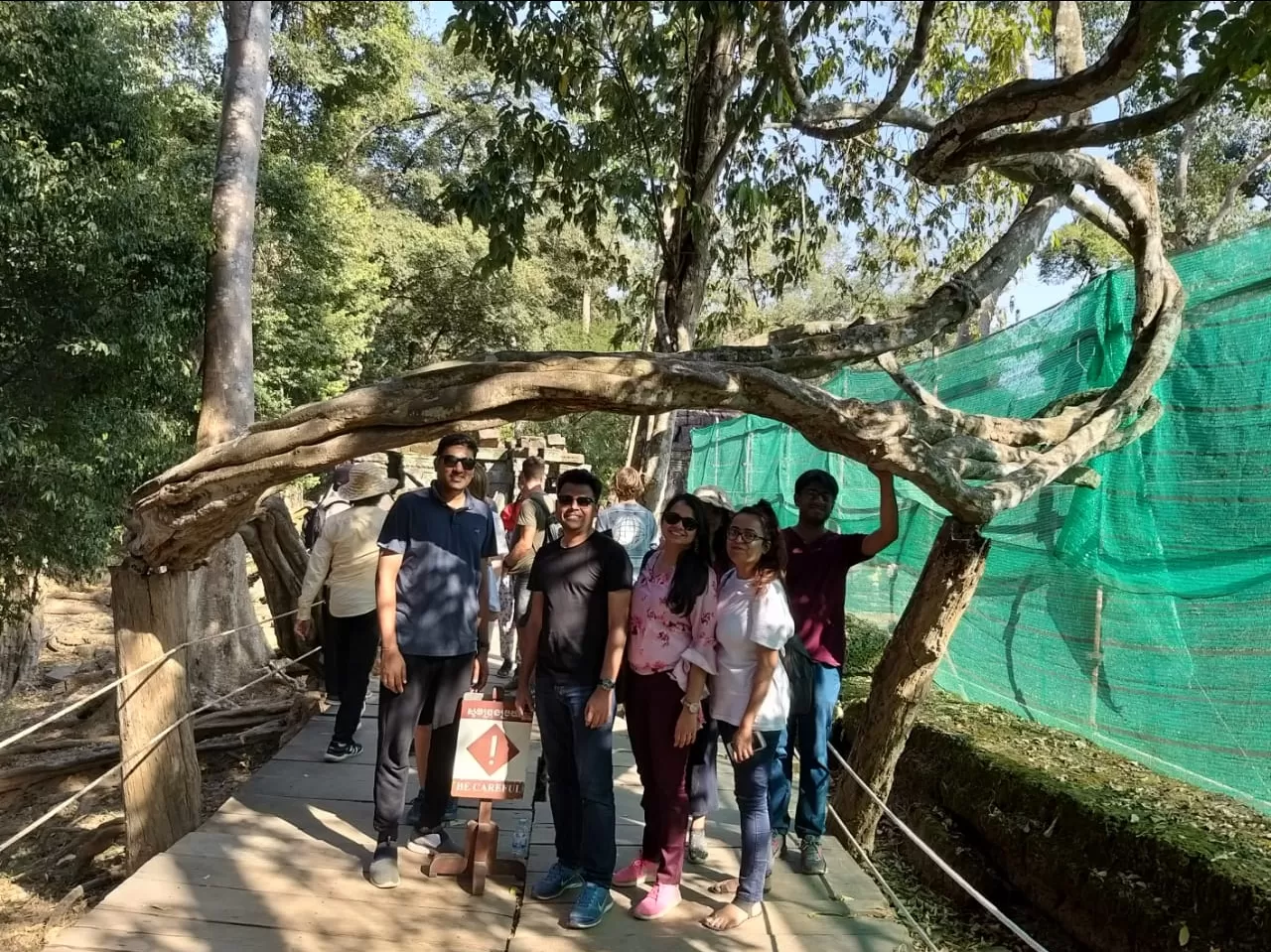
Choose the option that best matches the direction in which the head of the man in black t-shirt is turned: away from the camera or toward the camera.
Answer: toward the camera

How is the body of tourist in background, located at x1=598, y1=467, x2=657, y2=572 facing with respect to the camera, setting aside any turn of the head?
away from the camera

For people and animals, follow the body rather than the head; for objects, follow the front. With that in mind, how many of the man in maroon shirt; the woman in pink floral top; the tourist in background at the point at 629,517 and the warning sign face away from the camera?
1

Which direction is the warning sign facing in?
toward the camera

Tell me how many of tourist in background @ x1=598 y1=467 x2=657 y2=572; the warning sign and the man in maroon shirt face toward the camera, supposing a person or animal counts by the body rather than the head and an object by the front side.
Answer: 2

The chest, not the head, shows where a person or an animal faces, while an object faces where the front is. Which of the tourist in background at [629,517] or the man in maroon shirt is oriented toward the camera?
the man in maroon shirt

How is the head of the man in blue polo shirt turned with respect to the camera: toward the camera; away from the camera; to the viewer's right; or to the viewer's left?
toward the camera

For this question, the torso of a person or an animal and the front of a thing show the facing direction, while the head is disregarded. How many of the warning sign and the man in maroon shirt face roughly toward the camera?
2

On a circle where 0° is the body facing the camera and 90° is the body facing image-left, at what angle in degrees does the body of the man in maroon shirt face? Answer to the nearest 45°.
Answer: approximately 0°

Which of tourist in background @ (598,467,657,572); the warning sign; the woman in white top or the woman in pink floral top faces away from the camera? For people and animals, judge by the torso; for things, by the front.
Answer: the tourist in background

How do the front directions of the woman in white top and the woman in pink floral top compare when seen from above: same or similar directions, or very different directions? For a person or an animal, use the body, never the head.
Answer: same or similar directions

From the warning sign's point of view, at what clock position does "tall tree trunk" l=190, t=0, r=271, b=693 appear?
The tall tree trunk is roughly at 5 o'clock from the warning sign.

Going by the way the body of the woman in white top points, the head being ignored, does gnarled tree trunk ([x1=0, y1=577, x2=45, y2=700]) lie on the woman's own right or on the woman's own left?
on the woman's own right

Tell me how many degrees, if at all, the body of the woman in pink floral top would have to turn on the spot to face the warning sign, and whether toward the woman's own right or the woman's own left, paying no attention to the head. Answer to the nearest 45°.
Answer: approximately 45° to the woman's own right

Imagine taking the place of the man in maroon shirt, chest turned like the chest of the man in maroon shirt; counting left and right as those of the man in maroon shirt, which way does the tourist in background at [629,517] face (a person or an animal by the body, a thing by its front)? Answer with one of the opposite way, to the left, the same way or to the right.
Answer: the opposite way

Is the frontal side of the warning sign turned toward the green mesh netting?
no
